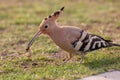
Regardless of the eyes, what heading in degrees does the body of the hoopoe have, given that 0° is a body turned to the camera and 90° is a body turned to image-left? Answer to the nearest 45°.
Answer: approximately 90°
